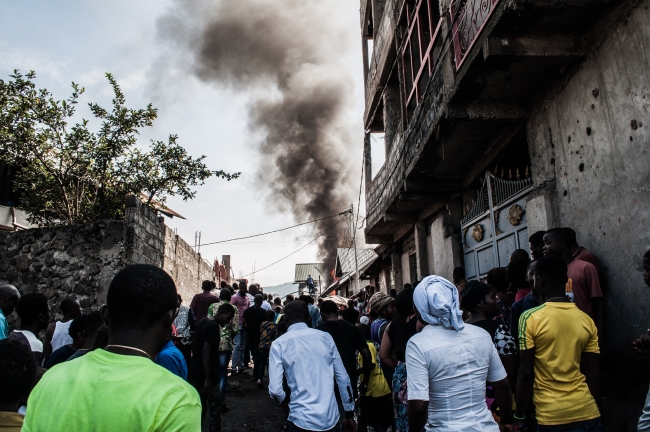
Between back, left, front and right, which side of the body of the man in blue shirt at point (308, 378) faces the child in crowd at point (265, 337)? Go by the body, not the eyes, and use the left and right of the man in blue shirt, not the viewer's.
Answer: front

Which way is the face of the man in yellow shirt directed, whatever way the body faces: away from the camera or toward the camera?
away from the camera

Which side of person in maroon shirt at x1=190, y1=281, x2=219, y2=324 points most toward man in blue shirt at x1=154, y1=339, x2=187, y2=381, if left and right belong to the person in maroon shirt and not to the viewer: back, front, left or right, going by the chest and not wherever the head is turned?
back

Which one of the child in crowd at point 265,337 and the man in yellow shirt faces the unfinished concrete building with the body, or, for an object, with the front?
the man in yellow shirt

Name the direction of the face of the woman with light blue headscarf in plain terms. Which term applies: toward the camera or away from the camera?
away from the camera

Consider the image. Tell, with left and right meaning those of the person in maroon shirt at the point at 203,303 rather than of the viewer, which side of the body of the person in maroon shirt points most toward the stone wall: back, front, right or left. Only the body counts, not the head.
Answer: left

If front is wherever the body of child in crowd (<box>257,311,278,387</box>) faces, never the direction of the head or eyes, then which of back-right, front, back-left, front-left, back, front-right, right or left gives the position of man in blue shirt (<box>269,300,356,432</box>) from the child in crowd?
back

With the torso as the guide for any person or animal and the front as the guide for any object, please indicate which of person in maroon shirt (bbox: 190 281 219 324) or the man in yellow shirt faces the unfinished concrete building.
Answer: the man in yellow shirt

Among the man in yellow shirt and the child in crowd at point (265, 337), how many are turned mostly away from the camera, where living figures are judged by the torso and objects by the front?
2

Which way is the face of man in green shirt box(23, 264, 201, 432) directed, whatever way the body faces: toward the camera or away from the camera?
away from the camera

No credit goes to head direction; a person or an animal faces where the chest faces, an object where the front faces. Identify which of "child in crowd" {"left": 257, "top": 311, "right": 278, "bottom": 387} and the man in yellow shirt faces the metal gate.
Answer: the man in yellow shirt
